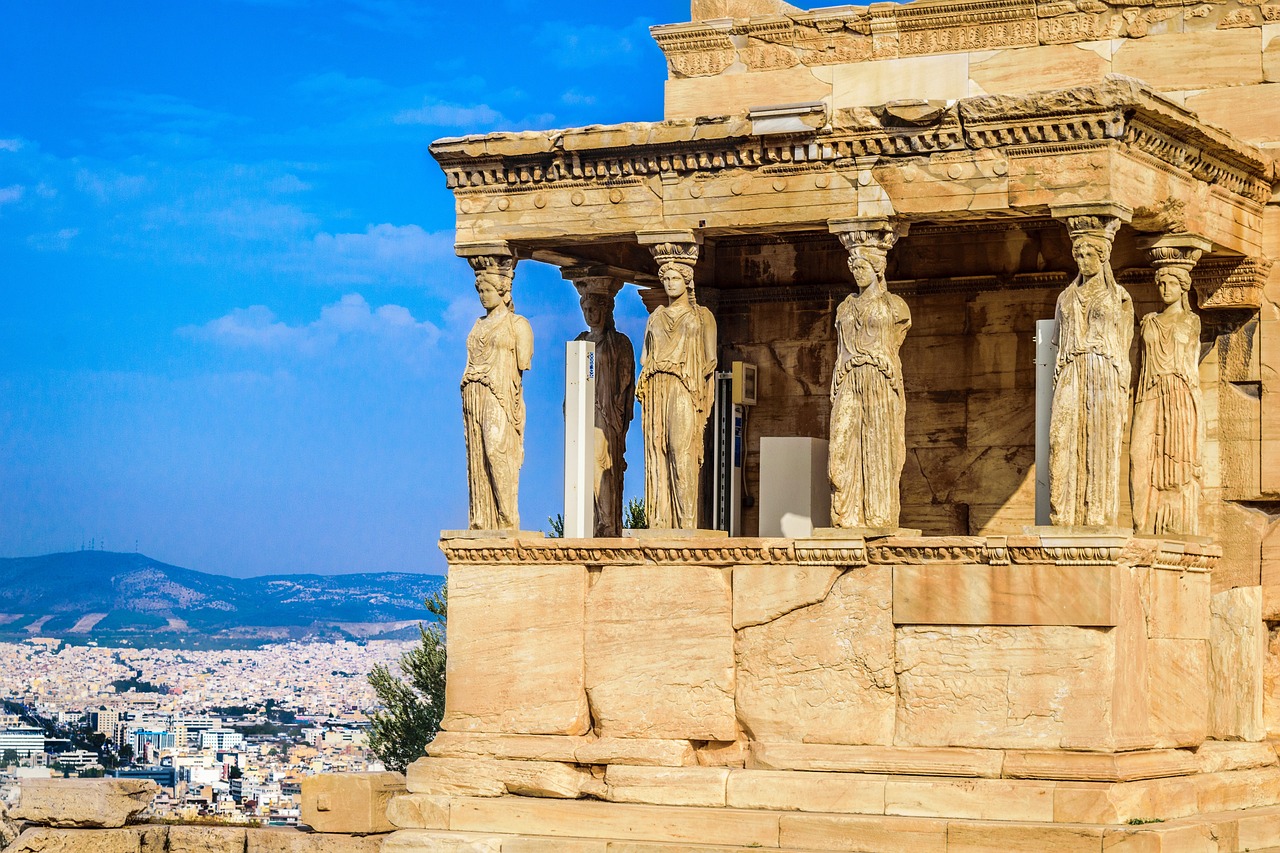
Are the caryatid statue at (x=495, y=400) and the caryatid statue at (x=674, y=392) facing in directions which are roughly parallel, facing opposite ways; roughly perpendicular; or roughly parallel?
roughly parallel

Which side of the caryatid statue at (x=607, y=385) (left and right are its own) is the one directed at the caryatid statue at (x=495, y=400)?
front

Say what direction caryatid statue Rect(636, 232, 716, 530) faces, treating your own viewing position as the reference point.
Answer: facing the viewer and to the left of the viewer

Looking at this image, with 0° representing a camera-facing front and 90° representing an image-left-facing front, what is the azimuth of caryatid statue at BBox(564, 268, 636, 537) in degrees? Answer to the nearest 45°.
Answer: approximately 45°

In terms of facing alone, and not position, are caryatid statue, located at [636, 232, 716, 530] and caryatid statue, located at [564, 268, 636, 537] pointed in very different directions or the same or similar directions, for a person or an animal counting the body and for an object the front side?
same or similar directions

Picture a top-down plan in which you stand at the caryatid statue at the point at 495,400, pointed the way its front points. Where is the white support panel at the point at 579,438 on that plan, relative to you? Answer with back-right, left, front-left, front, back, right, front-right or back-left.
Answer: back

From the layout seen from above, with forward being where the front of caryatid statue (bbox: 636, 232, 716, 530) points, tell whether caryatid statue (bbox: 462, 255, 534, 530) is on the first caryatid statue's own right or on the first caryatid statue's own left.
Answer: on the first caryatid statue's own right

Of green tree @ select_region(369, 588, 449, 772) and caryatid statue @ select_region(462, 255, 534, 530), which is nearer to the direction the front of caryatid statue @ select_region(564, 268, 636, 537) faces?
the caryatid statue

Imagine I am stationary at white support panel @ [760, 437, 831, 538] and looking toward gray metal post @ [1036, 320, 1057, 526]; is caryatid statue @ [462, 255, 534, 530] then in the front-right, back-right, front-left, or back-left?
back-right

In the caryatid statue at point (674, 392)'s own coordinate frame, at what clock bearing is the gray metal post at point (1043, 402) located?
The gray metal post is roughly at 8 o'clock from the caryatid statue.

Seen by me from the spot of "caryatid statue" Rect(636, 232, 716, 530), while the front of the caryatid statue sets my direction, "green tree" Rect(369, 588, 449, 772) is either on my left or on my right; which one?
on my right

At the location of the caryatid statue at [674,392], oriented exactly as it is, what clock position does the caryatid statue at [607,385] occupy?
the caryatid statue at [607,385] is roughly at 4 o'clock from the caryatid statue at [674,392].

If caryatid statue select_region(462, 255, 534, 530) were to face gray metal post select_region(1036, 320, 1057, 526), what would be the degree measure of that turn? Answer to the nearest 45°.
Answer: approximately 135° to its left

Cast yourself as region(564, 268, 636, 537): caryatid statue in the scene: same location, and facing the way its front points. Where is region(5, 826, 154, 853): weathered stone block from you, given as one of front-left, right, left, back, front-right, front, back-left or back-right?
front-right

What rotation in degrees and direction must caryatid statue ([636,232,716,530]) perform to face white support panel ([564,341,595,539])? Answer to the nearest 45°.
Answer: approximately 90° to its right
